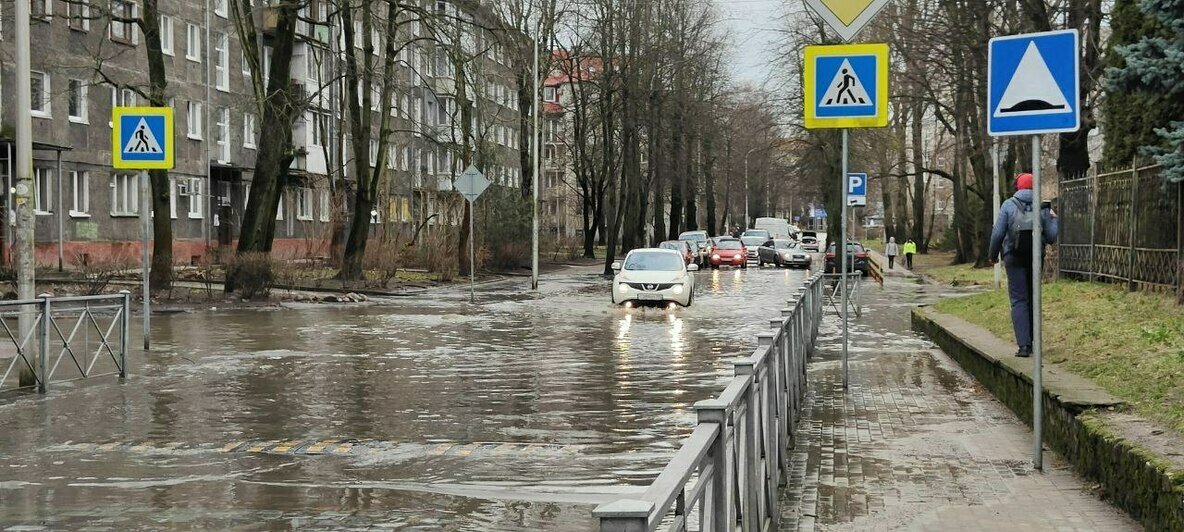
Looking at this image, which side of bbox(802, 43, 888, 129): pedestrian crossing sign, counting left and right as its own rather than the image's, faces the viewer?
front

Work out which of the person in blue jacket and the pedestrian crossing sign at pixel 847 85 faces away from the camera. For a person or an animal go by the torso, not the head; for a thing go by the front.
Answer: the person in blue jacket

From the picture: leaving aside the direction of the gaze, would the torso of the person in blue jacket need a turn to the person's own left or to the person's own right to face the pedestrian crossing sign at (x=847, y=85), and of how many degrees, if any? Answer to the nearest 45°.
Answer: approximately 135° to the person's own left

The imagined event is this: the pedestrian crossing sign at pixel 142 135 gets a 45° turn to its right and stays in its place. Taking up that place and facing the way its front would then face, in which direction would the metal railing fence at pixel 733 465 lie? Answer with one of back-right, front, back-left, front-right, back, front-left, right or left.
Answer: front-left

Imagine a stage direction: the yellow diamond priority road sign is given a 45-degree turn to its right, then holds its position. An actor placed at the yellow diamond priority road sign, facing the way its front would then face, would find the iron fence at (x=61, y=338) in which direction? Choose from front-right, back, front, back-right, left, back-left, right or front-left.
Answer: front-right

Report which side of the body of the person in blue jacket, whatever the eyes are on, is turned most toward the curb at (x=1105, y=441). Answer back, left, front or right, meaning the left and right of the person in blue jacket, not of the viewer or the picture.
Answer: back

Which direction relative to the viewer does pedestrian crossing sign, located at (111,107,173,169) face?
toward the camera

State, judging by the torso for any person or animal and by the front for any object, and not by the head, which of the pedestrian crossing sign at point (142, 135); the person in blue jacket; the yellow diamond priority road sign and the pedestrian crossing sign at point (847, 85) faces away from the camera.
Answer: the person in blue jacket

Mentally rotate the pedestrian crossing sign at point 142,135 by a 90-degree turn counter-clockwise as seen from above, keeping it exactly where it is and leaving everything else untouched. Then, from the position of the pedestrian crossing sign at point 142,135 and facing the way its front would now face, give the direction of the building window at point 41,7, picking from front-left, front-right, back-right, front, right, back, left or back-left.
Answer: left

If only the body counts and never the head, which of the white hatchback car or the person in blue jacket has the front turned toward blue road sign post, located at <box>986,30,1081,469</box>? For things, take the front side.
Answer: the white hatchback car

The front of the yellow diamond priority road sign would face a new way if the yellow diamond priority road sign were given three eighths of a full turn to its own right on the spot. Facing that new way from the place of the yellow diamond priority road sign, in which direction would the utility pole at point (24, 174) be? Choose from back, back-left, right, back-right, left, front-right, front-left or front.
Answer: front-left

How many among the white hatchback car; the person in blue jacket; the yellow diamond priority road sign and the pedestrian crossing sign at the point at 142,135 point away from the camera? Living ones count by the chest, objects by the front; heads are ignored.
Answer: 1

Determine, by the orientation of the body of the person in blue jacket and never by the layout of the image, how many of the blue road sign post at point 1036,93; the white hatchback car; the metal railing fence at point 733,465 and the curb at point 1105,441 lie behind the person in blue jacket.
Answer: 3

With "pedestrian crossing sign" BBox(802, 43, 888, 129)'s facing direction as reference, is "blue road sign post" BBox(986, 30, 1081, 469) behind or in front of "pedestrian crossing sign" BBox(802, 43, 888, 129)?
in front

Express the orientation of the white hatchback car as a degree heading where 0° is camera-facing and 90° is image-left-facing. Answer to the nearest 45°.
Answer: approximately 0°

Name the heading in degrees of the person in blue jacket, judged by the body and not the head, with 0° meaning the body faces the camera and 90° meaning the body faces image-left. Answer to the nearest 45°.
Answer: approximately 180°

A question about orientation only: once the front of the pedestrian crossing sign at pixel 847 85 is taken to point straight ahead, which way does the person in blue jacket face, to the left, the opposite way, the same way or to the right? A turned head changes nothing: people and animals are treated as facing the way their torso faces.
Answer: the opposite way
